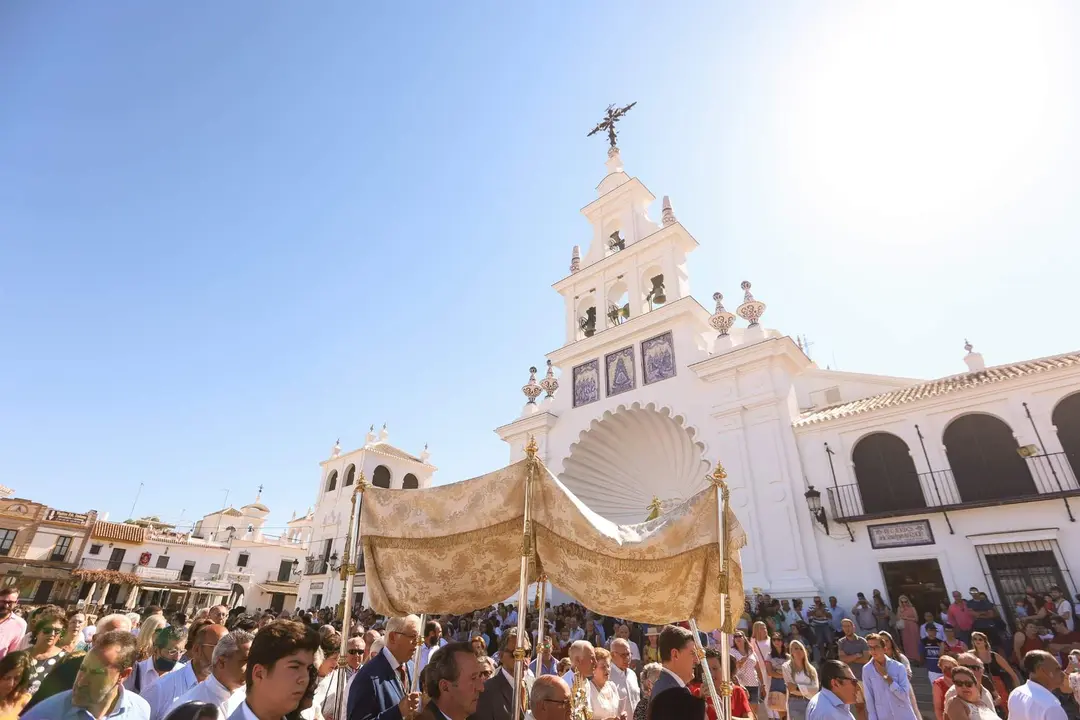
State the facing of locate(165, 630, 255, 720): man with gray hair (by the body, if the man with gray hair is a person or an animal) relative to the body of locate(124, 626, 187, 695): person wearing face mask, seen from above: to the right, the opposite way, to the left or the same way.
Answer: the same way

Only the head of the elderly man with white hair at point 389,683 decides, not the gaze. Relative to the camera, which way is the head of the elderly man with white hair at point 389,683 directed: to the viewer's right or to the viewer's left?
to the viewer's right

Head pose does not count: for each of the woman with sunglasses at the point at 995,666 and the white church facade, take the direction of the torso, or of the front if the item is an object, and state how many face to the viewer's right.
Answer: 0

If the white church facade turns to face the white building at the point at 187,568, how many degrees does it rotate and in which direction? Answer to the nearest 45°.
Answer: approximately 45° to its right

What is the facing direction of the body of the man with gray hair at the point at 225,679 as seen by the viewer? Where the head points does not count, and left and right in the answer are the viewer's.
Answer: facing the viewer and to the right of the viewer

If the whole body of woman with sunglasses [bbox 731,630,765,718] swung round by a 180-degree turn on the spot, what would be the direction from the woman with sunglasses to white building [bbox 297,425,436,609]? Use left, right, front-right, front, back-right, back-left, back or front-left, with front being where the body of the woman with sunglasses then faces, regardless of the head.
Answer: left

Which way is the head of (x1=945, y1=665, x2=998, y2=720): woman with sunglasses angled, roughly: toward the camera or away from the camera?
toward the camera
